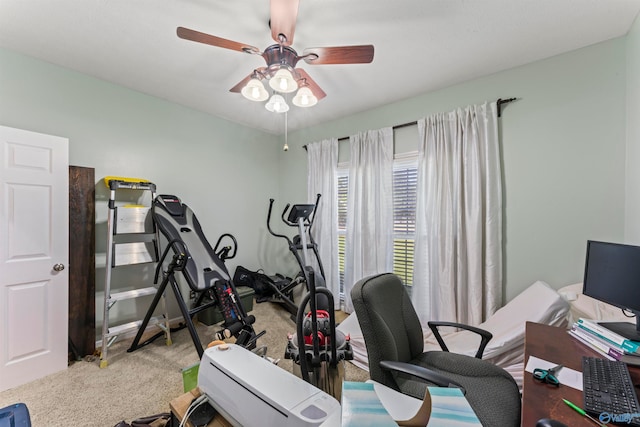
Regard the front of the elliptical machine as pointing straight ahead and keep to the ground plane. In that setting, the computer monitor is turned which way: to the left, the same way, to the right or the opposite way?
to the left

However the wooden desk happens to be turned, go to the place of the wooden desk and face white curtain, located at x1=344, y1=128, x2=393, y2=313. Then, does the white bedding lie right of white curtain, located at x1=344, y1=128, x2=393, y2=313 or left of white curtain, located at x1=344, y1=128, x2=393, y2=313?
right

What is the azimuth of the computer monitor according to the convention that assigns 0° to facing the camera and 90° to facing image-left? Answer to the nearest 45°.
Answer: approximately 45°

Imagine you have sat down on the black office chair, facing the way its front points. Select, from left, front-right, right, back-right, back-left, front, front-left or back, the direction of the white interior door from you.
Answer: back-right

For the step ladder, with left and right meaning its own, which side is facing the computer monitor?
front

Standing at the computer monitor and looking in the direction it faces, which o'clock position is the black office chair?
The black office chair is roughly at 12 o'clock from the computer monitor.

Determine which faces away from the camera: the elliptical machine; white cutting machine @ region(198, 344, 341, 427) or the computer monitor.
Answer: the elliptical machine

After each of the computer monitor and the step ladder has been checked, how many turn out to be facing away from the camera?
0

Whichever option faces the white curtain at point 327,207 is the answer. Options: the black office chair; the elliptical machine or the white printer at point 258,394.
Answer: the elliptical machine
